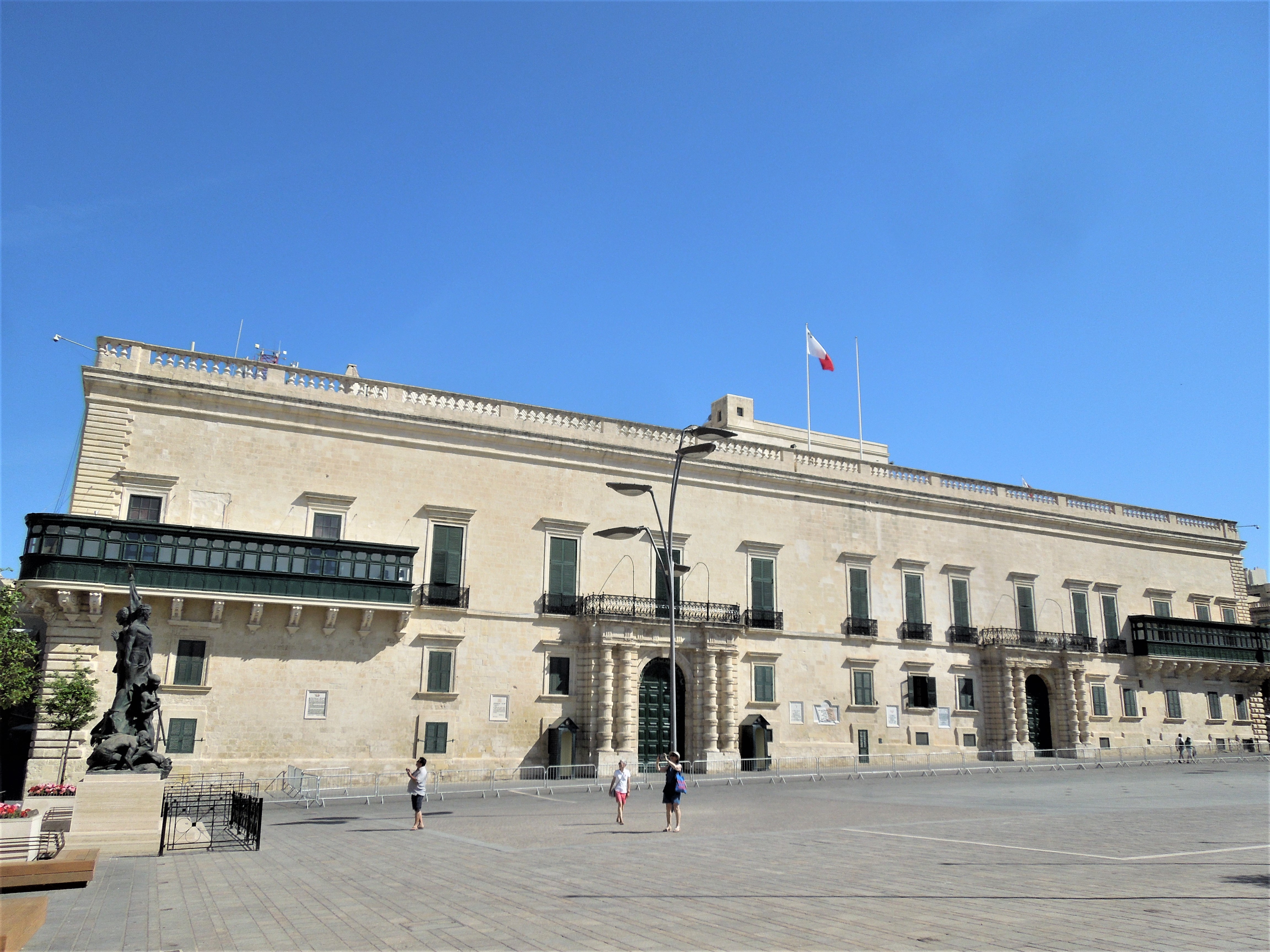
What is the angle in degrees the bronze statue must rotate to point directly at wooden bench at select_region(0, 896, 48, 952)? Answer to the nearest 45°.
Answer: approximately 45° to its right

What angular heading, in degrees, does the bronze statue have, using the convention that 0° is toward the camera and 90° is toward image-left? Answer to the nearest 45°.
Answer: approximately 315°

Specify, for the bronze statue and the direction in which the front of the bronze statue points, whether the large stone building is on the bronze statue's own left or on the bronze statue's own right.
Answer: on the bronze statue's own left

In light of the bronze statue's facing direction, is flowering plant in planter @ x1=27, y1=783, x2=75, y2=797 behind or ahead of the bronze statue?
behind

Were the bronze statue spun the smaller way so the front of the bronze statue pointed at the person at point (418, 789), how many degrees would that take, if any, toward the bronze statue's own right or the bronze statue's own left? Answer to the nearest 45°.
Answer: approximately 45° to the bronze statue's own left

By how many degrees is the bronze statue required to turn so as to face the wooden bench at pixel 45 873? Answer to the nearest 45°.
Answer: approximately 45° to its right
